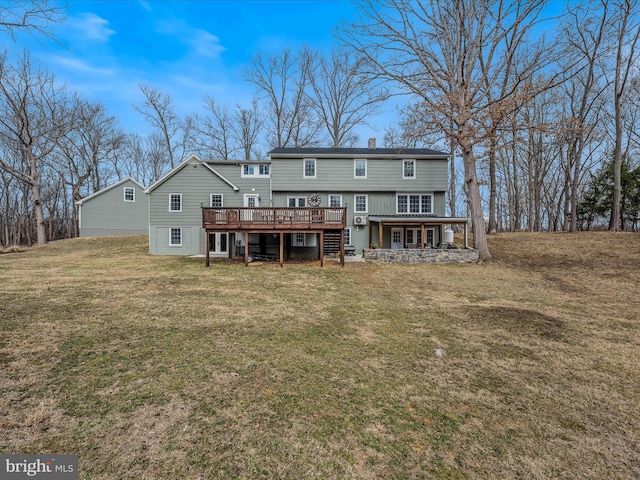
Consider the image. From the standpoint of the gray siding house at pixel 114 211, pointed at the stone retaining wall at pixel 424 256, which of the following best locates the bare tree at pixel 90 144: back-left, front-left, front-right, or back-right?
back-left

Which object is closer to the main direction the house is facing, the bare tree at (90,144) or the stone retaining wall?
the bare tree

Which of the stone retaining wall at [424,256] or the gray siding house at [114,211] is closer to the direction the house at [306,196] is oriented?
the gray siding house

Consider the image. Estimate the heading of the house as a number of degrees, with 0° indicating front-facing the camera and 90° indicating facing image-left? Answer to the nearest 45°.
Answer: approximately 180°
